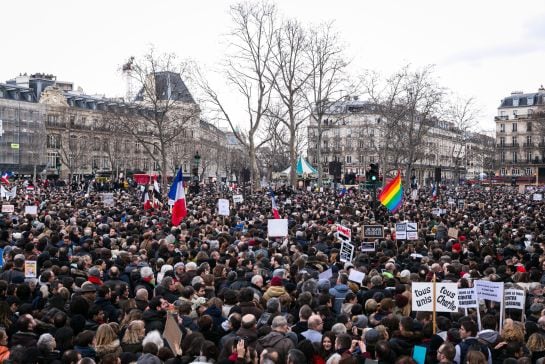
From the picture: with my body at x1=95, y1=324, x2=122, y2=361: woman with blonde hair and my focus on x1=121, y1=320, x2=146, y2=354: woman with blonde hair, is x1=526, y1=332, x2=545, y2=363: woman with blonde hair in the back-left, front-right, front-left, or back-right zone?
front-right

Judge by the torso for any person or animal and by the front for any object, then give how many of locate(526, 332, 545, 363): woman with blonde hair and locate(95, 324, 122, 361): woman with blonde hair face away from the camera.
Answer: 2

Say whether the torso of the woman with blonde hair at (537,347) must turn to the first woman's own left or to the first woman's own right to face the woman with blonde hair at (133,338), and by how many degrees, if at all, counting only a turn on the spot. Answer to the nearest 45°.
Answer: approximately 135° to the first woman's own left

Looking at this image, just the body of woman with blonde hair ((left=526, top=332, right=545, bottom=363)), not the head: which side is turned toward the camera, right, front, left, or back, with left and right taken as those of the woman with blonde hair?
back

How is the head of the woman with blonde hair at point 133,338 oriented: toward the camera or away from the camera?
away from the camera

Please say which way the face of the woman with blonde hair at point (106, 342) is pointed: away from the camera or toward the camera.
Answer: away from the camera

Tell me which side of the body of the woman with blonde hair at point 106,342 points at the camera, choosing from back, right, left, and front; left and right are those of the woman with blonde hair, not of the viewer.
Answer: back

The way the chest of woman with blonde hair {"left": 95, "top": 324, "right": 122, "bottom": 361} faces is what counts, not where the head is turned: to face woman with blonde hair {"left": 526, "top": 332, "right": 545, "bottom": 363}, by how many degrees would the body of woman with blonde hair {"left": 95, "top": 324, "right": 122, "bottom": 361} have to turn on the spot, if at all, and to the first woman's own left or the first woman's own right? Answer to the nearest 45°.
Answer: approximately 90° to the first woman's own right
